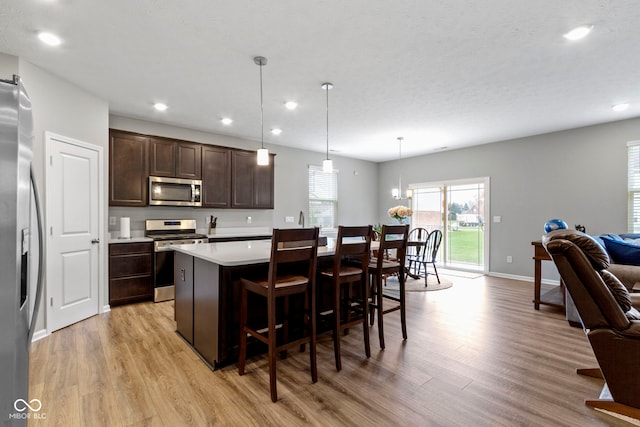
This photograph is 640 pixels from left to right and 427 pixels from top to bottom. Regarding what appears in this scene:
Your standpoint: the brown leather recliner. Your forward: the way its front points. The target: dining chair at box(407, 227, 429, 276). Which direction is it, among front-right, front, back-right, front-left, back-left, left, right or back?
back-left

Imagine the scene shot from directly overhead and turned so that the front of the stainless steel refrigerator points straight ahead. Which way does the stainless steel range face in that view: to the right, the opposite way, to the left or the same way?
to the right

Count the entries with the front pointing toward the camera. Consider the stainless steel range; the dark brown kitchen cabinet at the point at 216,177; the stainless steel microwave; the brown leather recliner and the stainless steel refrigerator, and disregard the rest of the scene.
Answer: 3

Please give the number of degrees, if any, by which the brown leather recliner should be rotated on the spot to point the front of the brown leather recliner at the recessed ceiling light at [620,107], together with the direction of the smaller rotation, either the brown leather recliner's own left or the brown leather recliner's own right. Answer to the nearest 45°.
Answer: approximately 90° to the brown leather recliner's own left

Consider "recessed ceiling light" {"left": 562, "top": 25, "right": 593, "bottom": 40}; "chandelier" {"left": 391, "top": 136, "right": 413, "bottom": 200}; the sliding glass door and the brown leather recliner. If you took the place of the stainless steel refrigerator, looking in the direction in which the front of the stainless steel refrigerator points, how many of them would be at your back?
0

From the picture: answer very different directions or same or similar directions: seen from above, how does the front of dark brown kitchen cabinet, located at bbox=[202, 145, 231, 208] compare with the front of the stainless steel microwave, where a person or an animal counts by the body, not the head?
same or similar directions

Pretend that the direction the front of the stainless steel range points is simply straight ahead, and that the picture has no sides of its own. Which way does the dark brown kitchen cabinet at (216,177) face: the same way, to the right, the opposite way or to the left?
the same way

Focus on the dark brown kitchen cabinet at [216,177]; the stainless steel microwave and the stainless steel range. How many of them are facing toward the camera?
3

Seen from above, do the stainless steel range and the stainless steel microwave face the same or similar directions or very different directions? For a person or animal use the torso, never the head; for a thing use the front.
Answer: same or similar directions

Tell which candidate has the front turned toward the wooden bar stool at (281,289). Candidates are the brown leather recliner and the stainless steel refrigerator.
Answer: the stainless steel refrigerator

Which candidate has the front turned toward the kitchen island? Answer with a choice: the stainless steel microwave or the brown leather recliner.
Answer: the stainless steel microwave

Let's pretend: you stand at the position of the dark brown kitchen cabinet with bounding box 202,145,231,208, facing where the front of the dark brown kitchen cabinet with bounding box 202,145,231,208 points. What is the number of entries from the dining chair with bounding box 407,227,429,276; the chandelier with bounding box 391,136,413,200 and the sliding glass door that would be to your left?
3

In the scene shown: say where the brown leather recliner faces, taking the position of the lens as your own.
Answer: facing to the right of the viewer

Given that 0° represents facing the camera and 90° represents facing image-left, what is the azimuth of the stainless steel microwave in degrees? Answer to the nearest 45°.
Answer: approximately 0°

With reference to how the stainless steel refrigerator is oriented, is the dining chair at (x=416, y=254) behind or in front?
in front

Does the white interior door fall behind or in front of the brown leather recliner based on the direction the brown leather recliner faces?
behind

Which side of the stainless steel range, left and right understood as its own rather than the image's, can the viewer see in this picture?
front

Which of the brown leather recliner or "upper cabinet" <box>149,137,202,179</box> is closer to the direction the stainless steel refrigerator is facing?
the brown leather recliner

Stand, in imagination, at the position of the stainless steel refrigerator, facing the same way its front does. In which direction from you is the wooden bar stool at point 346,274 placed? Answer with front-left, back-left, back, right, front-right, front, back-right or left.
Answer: front

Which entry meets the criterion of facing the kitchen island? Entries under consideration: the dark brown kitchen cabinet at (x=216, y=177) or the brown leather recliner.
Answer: the dark brown kitchen cabinet

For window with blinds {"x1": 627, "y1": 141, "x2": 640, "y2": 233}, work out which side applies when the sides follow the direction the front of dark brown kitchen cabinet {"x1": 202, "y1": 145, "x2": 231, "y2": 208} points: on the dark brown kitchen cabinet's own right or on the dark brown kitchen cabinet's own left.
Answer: on the dark brown kitchen cabinet's own left

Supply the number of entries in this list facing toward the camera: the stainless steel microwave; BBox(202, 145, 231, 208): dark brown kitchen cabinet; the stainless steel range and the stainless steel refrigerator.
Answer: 3
